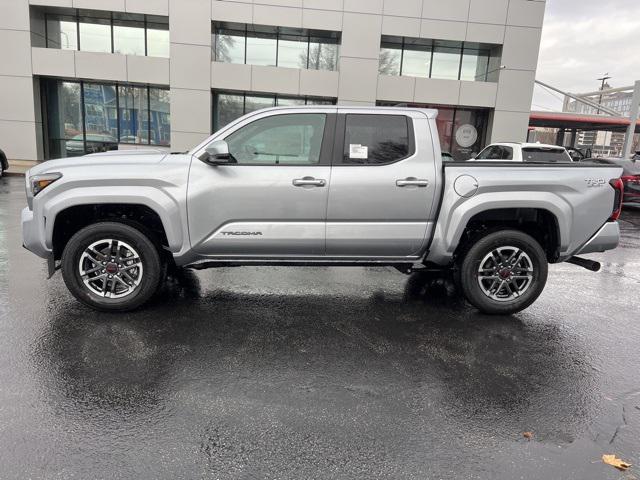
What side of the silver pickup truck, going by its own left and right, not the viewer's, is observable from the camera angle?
left

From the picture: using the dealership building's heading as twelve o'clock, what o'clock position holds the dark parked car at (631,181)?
The dark parked car is roughly at 10 o'clock from the dealership building.

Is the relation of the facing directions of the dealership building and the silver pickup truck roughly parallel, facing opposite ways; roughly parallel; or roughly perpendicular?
roughly perpendicular

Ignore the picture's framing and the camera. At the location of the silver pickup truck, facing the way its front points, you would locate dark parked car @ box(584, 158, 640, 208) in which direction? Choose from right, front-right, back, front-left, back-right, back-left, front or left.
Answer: back-right

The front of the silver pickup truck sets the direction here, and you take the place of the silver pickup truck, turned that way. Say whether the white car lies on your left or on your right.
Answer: on your right

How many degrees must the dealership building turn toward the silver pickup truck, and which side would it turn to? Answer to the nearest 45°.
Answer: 0° — it already faces it

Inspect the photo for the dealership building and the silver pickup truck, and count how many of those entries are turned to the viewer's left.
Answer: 1

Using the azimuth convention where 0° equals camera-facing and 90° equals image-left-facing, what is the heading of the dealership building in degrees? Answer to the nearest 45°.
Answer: approximately 0°

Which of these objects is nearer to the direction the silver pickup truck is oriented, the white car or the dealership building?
the dealership building
